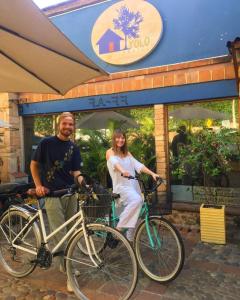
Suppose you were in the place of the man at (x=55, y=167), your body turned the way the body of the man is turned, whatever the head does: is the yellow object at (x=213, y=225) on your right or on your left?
on your left

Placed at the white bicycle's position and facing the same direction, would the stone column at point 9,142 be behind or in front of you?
behind

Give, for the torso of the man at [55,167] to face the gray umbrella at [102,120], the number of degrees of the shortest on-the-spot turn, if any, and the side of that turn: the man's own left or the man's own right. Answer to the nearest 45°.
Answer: approximately 135° to the man's own left

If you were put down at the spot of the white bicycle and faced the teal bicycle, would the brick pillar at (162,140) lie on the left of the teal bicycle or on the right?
left

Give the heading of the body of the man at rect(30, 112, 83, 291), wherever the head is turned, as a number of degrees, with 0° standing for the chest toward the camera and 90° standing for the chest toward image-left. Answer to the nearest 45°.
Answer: approximately 315°

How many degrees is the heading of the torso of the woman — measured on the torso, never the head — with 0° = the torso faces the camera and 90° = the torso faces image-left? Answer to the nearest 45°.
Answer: approximately 315°

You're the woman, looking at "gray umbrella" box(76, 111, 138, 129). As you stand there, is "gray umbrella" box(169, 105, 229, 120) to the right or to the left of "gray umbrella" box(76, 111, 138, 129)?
right

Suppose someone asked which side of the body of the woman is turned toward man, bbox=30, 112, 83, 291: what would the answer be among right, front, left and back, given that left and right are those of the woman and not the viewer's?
right

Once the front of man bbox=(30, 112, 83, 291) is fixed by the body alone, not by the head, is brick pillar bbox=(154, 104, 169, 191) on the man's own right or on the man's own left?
on the man's own left
